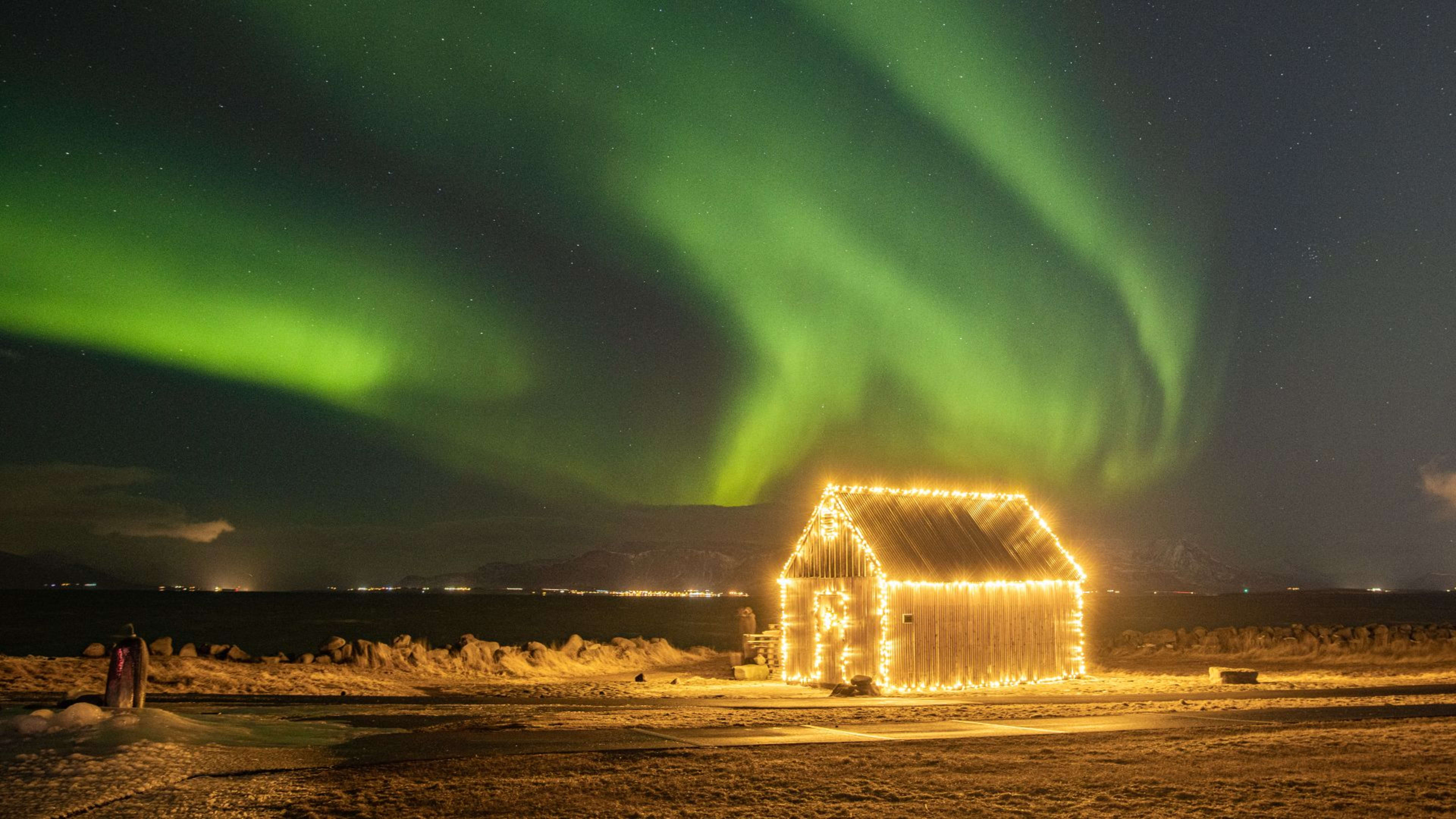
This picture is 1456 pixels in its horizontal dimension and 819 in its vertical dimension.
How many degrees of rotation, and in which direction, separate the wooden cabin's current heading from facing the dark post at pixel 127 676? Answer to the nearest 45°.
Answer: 0° — it already faces it

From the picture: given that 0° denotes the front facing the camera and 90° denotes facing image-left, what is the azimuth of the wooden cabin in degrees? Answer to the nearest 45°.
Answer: approximately 45°

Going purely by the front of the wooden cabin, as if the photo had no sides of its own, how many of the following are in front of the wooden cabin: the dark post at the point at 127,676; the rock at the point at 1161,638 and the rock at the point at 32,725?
2

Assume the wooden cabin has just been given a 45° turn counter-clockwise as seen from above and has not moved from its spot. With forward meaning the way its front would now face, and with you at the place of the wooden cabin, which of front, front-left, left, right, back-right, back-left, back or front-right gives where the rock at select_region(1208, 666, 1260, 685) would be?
left

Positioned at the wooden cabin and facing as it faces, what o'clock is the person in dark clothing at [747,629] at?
The person in dark clothing is roughly at 3 o'clock from the wooden cabin.

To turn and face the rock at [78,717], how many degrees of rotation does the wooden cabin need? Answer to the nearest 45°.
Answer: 0° — it already faces it

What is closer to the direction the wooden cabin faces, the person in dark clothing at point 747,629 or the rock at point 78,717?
the rock

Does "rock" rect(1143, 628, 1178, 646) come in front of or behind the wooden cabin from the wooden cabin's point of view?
behind
